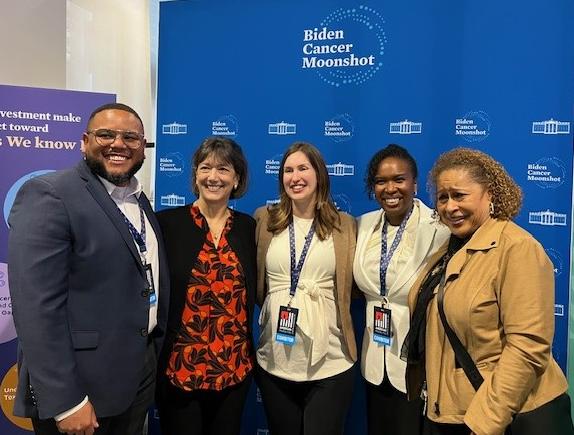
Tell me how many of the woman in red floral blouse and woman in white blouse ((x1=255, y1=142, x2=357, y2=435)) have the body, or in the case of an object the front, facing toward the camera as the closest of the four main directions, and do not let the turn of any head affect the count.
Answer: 2

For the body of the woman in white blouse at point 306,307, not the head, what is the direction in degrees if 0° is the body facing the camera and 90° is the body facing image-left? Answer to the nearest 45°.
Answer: approximately 0°

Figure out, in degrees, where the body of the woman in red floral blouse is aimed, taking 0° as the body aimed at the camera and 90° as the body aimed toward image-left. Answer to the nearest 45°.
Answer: approximately 0°

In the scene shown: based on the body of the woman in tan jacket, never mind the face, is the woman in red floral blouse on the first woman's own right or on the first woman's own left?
on the first woman's own right

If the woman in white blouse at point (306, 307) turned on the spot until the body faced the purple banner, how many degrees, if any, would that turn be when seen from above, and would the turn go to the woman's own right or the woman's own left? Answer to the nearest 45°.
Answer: approximately 90° to the woman's own right

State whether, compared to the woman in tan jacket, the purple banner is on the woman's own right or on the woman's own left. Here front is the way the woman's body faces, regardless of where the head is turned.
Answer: on the woman's own right
